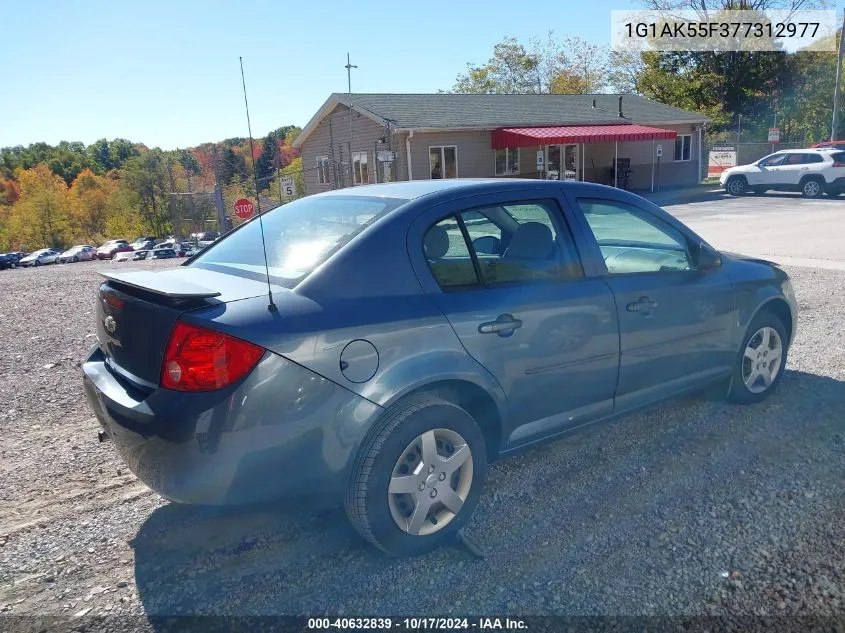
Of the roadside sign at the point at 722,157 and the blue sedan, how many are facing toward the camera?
1

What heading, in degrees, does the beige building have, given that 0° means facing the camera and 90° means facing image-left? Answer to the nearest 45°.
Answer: approximately 315°

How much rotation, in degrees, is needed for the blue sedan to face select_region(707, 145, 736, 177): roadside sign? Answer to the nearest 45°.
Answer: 0° — it already faces it

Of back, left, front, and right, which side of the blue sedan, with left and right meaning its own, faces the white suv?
front

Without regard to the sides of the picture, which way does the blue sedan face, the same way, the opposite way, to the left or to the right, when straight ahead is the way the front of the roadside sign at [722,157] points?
the opposite way

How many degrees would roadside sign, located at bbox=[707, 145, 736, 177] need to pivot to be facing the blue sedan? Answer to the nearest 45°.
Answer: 0° — it already faces it

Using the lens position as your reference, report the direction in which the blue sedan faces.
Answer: facing away from the viewer and to the right of the viewer

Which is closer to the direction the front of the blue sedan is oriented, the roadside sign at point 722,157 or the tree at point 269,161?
the roadside sign

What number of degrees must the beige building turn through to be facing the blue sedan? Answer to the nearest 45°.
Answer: approximately 45° to its right

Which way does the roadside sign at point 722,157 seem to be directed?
toward the camera

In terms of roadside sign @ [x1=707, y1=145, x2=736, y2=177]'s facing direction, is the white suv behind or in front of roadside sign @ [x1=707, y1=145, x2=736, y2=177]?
in front

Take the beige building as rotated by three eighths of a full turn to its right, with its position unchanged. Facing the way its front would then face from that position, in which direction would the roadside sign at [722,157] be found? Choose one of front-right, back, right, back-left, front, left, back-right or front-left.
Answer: back-right

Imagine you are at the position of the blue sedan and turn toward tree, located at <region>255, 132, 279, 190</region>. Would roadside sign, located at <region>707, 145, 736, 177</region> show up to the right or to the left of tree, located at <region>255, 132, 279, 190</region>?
right

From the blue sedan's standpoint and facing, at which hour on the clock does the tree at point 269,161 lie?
The tree is roughly at 10 o'clock from the blue sedan.
